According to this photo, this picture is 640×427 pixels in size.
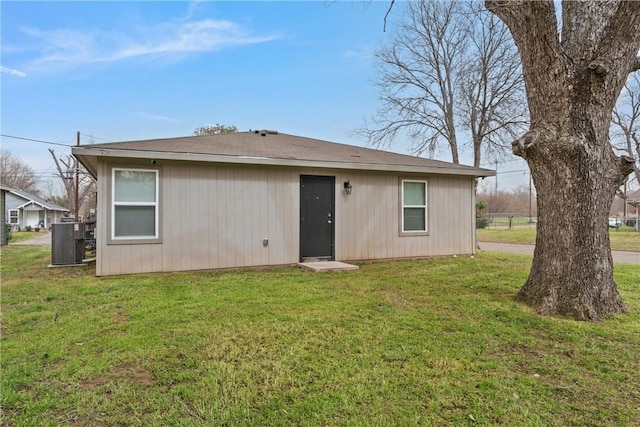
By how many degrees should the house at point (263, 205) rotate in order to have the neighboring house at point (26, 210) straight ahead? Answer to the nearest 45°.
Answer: approximately 135° to its right

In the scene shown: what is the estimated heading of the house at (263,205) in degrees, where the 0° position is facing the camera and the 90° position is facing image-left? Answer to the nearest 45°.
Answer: approximately 0°

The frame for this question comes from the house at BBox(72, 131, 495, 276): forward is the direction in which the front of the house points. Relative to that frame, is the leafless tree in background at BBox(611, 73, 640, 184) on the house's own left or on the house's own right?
on the house's own left

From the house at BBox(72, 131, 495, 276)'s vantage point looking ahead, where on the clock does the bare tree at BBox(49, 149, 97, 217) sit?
The bare tree is roughly at 5 o'clock from the house.

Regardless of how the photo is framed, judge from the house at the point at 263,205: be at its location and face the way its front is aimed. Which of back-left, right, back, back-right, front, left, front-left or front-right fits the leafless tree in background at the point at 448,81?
back-left

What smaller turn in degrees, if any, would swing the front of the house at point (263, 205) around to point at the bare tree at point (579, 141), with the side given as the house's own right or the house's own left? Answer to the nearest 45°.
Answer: approximately 45° to the house's own left

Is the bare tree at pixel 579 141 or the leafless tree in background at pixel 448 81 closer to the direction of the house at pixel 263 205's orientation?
the bare tree

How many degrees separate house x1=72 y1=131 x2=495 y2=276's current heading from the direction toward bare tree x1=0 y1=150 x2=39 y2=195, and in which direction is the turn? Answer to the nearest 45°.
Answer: approximately 135° to its right

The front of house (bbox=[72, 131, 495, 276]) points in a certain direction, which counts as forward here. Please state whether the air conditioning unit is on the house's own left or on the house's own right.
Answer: on the house's own right
